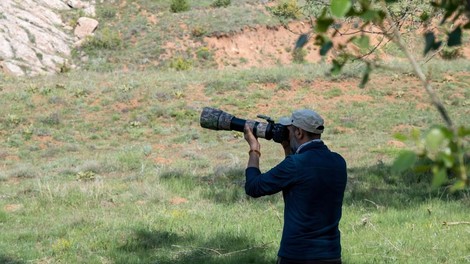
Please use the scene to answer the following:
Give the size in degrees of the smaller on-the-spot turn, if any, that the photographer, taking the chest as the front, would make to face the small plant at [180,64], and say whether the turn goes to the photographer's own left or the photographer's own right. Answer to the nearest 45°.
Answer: approximately 45° to the photographer's own right

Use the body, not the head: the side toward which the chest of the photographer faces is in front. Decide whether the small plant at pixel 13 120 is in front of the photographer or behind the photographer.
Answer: in front

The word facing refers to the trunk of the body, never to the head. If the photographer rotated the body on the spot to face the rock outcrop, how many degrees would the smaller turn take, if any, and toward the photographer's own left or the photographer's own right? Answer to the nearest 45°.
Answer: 0° — they already face it

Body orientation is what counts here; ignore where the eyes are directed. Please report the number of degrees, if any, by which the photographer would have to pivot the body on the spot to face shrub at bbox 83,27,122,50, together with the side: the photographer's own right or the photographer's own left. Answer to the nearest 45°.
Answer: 0° — they already face it

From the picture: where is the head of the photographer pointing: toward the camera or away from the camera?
away from the camera

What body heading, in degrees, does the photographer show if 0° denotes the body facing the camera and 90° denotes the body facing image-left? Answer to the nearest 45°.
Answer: approximately 135°

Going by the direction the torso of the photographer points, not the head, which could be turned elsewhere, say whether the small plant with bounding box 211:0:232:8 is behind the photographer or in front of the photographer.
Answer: in front
